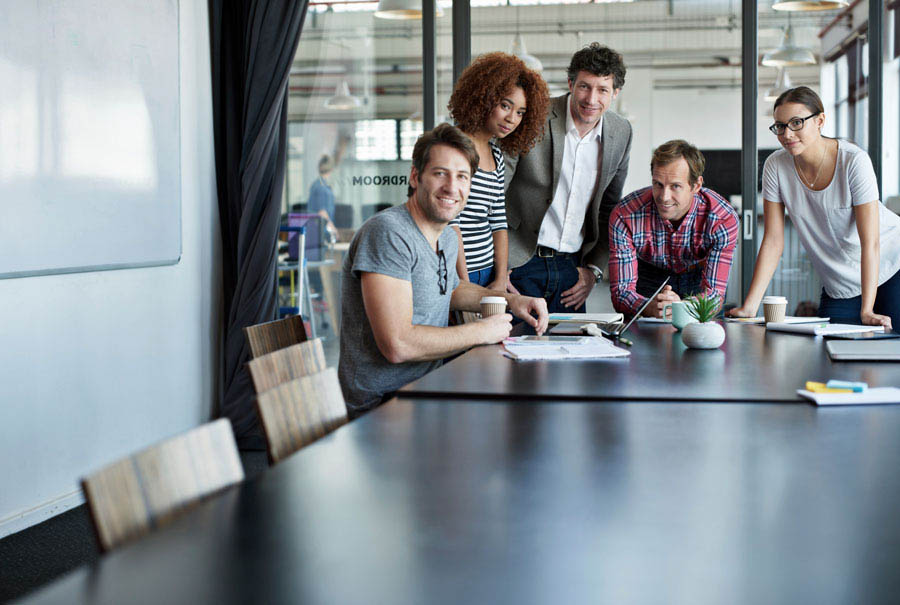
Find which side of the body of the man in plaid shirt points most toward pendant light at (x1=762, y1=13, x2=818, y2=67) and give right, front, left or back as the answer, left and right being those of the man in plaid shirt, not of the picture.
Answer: back

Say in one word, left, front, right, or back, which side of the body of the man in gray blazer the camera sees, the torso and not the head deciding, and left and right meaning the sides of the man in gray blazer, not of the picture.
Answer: front

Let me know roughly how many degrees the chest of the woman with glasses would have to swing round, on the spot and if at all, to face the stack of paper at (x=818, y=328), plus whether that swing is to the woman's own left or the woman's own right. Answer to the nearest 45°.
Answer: approximately 45° to the woman's own left

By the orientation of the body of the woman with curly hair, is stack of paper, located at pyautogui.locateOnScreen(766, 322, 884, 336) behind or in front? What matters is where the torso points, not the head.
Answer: in front

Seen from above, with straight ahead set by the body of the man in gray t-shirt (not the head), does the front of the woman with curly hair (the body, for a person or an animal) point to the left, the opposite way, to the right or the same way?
the same way

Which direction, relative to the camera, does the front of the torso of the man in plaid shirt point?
toward the camera

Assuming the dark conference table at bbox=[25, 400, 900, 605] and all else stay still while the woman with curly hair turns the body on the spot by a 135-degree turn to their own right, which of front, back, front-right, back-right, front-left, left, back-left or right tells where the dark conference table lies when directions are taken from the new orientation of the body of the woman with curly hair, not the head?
left

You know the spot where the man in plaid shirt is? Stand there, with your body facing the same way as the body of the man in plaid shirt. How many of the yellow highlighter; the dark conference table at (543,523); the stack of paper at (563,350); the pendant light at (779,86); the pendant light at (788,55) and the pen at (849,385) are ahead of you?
4

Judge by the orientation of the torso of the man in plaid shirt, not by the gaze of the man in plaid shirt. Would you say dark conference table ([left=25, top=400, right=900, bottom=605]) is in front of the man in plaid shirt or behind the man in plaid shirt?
in front

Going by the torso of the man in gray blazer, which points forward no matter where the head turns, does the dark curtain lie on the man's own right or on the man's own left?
on the man's own right

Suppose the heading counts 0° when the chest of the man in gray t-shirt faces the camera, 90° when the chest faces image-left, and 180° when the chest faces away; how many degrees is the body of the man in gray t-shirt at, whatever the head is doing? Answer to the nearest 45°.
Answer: approximately 315°

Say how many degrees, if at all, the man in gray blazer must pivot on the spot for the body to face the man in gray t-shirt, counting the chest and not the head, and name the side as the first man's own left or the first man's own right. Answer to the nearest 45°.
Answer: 0° — they already face them

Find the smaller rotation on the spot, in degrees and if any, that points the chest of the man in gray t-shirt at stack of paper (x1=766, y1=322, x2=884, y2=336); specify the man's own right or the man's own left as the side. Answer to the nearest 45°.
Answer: approximately 45° to the man's own left

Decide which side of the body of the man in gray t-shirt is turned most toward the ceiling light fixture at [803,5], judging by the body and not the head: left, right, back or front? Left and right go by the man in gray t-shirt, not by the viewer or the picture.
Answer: left
